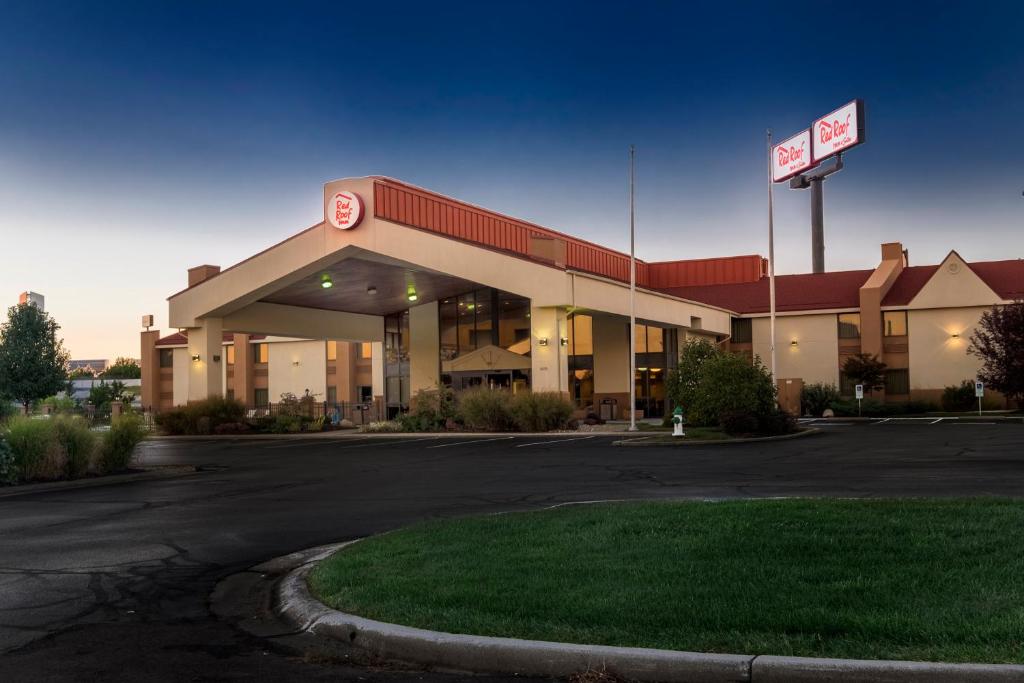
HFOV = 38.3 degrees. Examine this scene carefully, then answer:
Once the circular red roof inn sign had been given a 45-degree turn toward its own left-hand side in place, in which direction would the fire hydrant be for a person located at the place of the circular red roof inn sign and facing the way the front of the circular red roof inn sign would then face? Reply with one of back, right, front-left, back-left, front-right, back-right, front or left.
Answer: front-left

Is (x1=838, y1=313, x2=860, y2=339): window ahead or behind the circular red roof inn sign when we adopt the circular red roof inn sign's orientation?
behind

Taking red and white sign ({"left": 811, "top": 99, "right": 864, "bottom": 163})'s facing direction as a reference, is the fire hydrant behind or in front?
in front

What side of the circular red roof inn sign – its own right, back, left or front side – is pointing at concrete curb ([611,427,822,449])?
left

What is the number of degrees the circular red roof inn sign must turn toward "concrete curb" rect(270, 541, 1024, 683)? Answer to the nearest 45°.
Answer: approximately 45° to its left

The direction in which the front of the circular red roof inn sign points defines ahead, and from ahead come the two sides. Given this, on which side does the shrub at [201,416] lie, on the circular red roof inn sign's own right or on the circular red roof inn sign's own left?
on the circular red roof inn sign's own right
